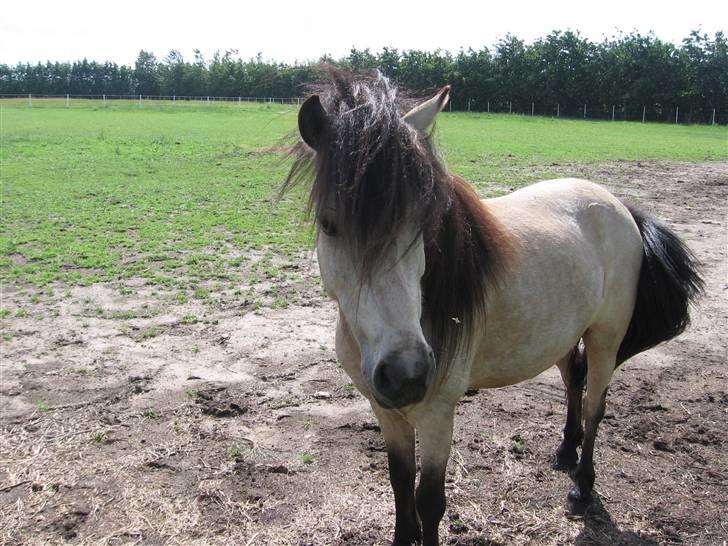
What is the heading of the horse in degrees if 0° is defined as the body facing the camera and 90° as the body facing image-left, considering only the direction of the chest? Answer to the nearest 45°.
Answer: approximately 45°
